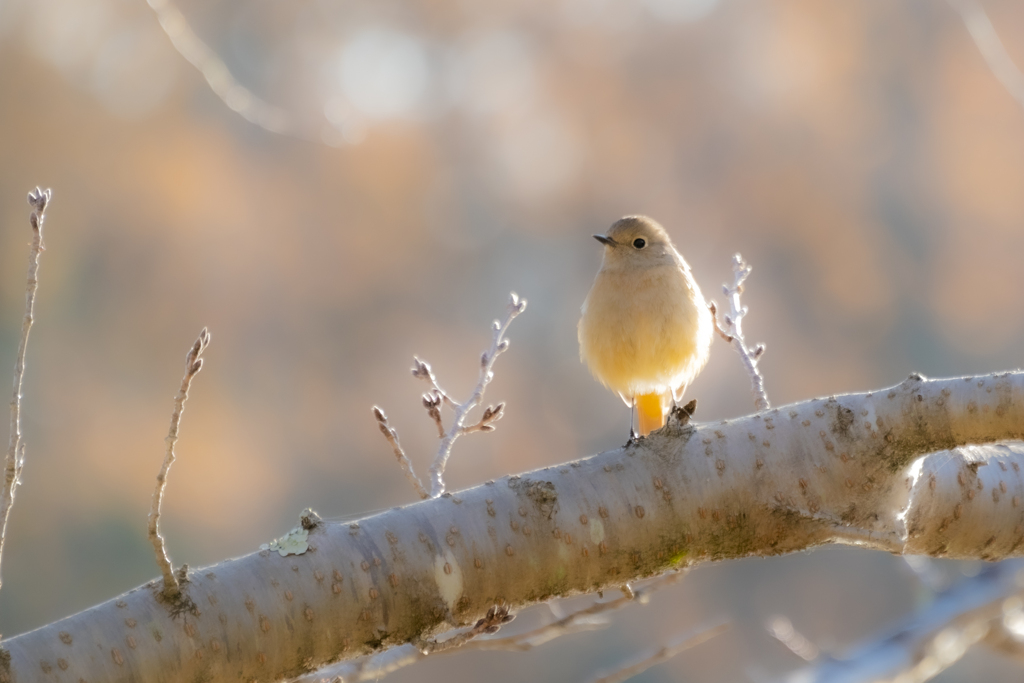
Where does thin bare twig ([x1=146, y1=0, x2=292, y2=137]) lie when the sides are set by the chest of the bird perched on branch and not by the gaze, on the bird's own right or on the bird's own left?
on the bird's own right

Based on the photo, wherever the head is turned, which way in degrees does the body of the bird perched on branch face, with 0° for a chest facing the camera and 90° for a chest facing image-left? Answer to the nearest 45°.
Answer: approximately 0°
